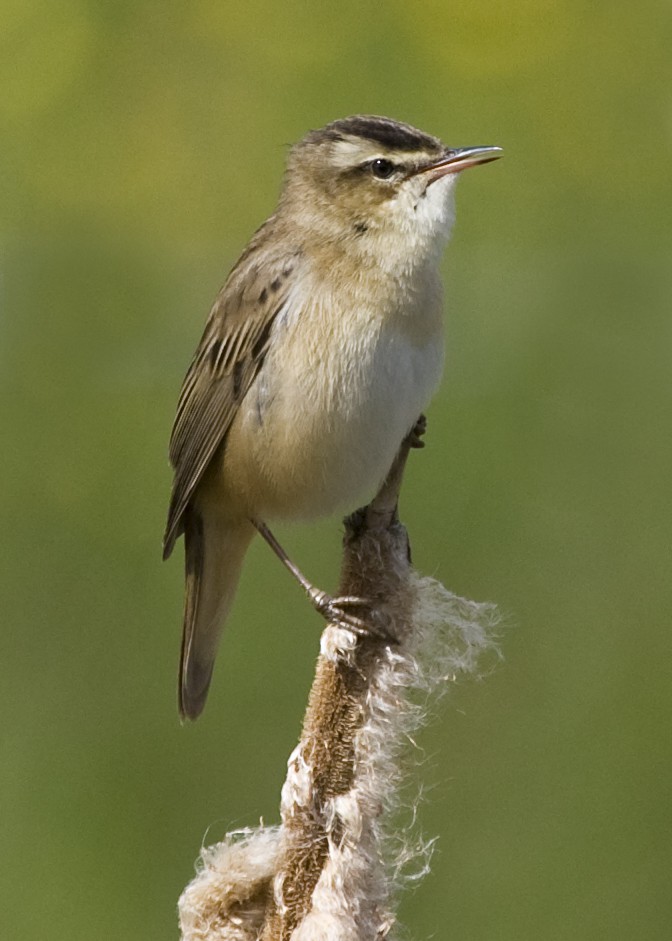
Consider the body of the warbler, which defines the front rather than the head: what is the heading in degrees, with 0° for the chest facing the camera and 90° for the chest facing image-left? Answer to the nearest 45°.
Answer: approximately 315°
